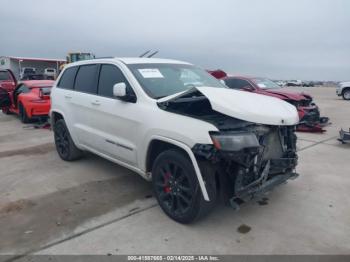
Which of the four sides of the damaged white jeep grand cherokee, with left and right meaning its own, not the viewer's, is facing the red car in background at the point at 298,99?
left

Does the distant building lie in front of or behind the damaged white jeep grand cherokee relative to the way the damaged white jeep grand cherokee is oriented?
behind

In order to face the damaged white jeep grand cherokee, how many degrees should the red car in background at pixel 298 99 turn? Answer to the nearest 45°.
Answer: approximately 45° to its right

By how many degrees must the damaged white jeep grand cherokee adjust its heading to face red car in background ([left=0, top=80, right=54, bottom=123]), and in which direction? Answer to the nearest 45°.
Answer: approximately 180°

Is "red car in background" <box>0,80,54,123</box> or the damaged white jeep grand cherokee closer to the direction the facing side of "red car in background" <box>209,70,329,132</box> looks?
the damaged white jeep grand cherokee

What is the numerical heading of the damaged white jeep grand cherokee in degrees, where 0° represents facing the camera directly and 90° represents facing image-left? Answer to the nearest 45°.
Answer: approximately 315°

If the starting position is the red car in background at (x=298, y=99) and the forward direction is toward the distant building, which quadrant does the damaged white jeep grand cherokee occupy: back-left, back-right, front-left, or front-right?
back-left

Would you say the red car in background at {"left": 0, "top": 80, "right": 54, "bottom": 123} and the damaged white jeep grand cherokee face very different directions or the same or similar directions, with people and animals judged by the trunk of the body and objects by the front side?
very different directions

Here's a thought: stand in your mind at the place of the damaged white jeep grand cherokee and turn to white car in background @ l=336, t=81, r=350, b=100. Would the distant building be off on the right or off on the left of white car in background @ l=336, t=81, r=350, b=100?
left
